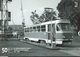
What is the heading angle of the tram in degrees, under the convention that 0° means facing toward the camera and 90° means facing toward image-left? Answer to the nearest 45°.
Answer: approximately 315°
